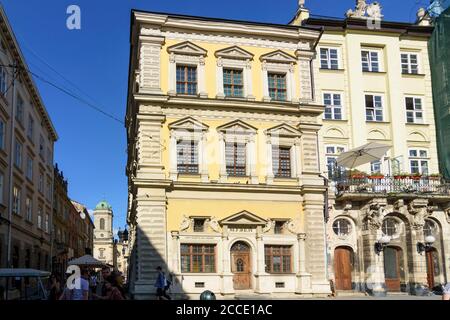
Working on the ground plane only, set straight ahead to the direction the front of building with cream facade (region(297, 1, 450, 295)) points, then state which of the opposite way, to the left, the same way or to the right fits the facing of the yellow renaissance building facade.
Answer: the same way

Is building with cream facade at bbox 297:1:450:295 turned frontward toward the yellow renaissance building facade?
no

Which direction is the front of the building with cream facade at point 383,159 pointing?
toward the camera

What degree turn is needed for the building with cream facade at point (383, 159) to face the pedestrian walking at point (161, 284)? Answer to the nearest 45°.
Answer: approximately 45° to its right

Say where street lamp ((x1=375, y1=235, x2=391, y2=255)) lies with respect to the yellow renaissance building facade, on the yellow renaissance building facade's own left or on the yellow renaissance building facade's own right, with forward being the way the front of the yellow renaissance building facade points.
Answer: on the yellow renaissance building facade's own left

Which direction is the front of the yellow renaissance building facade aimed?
toward the camera
